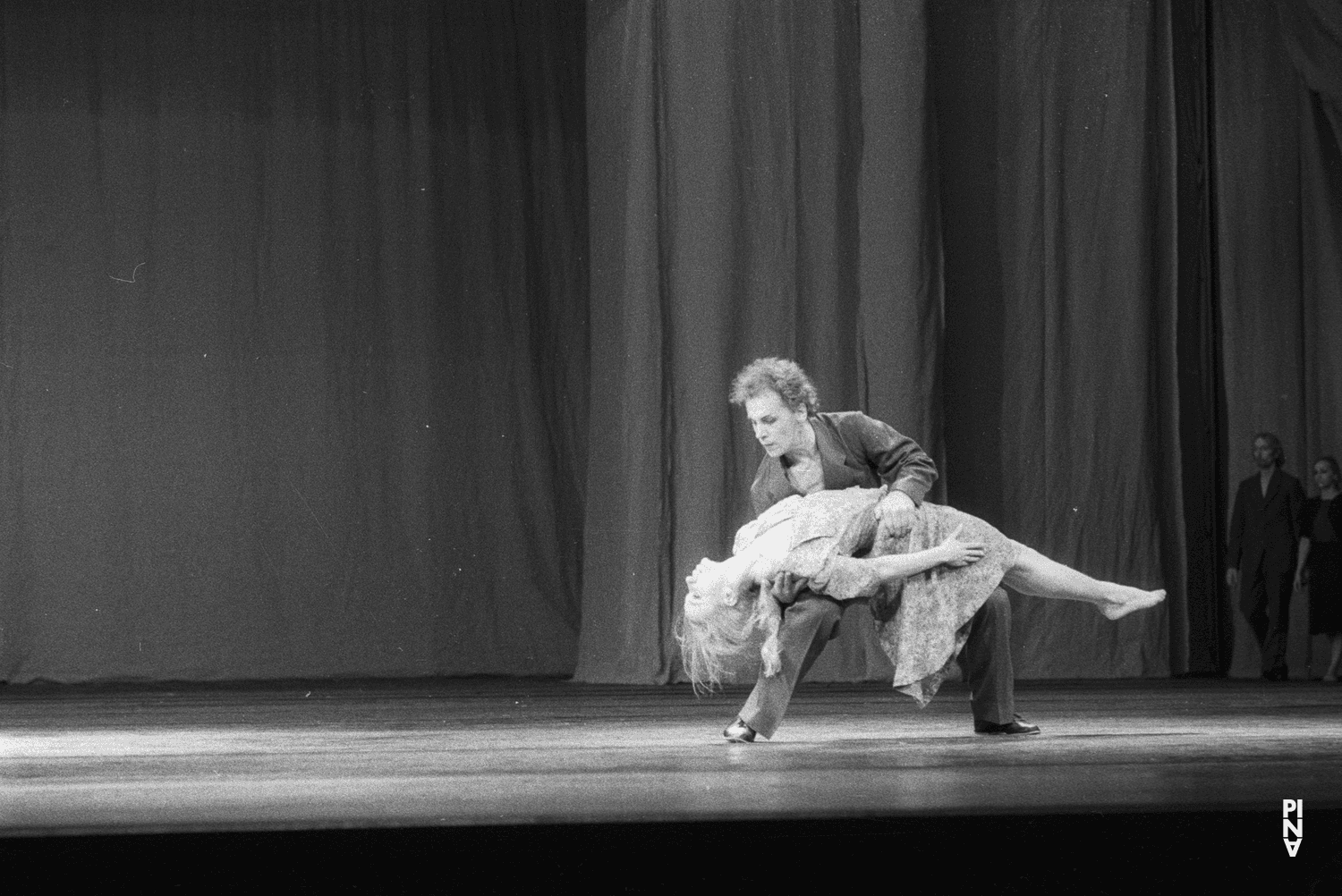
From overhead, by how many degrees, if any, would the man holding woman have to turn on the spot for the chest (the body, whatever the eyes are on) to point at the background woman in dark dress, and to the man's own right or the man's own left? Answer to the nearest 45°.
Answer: approximately 180°

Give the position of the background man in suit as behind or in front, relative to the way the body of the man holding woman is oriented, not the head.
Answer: behind

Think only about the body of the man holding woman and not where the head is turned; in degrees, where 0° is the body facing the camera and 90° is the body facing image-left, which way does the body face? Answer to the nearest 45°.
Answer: approximately 45°
